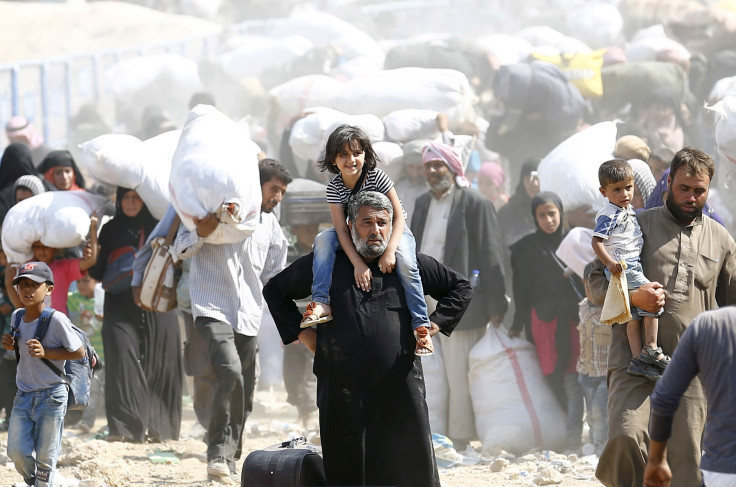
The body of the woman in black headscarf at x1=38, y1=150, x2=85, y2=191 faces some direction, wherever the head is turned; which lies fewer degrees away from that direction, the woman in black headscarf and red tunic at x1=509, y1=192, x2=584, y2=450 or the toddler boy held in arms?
the toddler boy held in arms

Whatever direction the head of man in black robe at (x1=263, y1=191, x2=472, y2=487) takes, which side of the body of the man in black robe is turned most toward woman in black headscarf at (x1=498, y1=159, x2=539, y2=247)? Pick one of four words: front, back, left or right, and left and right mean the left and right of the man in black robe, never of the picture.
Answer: back

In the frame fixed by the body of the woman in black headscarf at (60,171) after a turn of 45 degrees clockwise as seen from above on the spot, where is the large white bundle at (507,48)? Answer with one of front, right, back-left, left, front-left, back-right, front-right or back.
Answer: back

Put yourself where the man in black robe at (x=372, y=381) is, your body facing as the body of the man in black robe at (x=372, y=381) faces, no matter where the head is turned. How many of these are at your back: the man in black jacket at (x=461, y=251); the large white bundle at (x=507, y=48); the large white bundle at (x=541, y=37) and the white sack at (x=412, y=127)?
4

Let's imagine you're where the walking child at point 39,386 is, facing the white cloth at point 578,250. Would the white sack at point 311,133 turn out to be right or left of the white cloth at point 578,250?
left

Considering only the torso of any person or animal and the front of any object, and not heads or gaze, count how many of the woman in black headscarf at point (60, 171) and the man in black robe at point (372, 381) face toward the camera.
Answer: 2

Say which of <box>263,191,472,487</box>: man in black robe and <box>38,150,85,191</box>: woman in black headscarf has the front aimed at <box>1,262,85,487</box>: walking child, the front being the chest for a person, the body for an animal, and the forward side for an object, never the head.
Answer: the woman in black headscarf

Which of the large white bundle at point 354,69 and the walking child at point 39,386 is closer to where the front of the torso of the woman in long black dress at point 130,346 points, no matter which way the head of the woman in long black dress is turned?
the walking child

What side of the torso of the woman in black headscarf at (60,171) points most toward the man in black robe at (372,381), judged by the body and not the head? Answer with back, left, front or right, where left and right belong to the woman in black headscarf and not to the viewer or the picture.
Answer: front

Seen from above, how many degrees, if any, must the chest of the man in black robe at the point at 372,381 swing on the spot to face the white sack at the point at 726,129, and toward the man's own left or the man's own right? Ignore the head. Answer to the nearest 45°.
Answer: approximately 135° to the man's own left

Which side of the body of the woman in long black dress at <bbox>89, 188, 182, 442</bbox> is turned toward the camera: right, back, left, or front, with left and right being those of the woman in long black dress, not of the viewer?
front

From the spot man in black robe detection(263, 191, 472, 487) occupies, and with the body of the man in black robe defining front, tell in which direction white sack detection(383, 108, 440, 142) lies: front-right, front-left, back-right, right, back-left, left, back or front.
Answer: back

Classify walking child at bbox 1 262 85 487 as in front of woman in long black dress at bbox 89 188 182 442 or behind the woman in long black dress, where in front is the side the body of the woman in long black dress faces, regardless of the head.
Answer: in front
